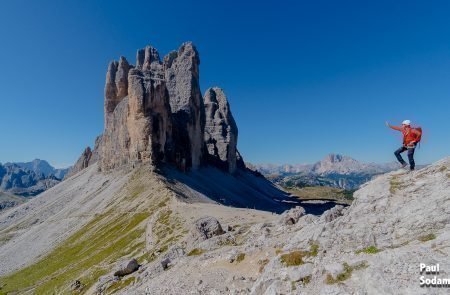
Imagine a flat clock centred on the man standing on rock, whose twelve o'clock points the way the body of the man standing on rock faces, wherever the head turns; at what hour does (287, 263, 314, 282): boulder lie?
The boulder is roughly at 12 o'clock from the man standing on rock.

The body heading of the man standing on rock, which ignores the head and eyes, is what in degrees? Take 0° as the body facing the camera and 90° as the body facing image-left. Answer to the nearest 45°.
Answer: approximately 45°
